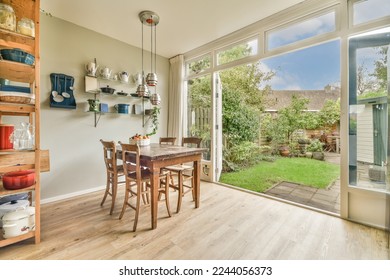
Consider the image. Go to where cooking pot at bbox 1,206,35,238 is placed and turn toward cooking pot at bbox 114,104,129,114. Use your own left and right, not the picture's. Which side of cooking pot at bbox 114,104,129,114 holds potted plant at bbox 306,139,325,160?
right

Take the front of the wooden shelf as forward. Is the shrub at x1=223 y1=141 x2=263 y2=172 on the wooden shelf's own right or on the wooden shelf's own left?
on the wooden shelf's own left

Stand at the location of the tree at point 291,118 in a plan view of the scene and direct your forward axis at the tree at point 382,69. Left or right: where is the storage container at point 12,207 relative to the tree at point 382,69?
right

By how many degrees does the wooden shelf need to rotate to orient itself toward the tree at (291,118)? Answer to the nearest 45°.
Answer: approximately 45° to its left

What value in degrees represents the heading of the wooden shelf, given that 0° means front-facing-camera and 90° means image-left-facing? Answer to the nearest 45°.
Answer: approximately 315°

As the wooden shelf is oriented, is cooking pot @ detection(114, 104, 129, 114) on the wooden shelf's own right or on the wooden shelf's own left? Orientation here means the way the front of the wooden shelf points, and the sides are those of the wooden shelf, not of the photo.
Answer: on the wooden shelf's own left

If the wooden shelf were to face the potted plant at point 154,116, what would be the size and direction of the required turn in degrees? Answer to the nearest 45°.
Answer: approximately 90° to its left

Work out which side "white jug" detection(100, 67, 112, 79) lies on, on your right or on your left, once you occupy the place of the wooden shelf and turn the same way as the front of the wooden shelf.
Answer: on your left

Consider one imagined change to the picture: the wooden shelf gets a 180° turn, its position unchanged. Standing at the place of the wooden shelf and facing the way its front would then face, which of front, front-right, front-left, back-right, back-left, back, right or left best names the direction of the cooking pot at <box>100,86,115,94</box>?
right

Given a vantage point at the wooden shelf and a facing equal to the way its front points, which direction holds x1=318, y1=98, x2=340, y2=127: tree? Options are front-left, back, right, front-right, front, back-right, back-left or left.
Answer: front-left

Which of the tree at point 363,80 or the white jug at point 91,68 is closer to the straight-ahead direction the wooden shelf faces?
the tree
